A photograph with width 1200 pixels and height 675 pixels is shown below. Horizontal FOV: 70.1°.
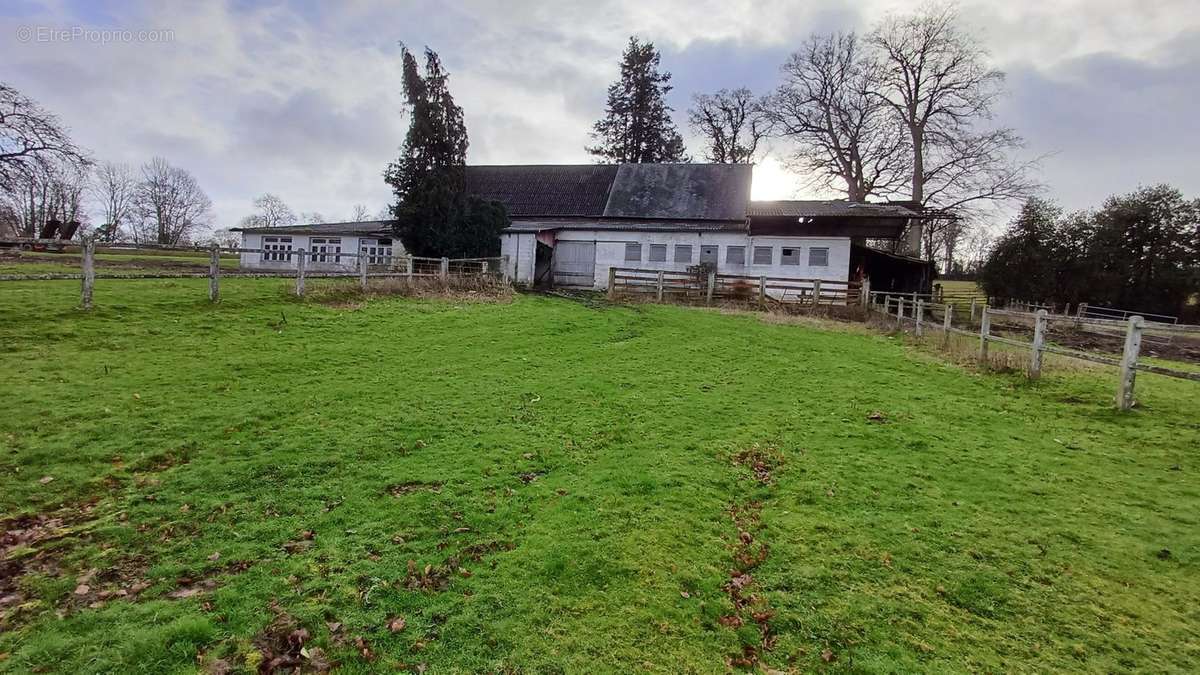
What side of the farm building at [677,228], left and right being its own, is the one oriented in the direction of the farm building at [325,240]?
right

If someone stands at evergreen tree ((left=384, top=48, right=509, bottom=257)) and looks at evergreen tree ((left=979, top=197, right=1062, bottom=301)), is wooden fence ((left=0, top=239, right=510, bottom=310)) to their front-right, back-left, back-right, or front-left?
back-right

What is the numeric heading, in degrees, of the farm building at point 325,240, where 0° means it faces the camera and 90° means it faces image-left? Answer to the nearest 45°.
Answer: approximately 0°

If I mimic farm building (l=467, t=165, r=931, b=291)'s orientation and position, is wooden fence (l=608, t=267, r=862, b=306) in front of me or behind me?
in front

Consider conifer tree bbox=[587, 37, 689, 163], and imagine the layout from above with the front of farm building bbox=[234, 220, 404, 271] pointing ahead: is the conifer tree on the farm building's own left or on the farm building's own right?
on the farm building's own left

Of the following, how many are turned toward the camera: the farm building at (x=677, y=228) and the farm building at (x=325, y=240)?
2

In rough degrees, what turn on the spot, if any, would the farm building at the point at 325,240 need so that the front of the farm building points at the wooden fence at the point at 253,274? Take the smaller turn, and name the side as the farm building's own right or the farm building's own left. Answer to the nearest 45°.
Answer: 0° — it already faces it

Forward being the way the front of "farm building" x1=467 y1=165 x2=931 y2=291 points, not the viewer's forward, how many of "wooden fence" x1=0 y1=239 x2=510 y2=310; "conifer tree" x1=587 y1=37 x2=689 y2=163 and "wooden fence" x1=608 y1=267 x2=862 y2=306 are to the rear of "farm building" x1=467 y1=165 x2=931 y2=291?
1

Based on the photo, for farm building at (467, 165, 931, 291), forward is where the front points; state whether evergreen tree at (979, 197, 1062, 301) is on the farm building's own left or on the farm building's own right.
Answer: on the farm building's own left

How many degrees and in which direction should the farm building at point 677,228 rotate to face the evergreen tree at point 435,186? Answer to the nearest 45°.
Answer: approximately 45° to its right
